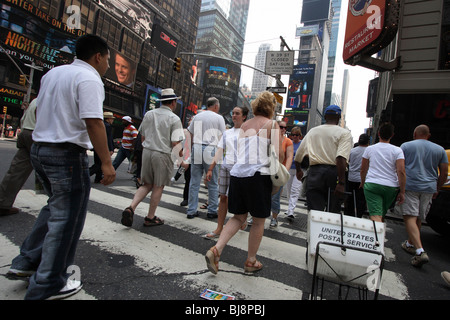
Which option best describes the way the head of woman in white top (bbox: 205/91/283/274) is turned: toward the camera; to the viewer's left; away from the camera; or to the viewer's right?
away from the camera

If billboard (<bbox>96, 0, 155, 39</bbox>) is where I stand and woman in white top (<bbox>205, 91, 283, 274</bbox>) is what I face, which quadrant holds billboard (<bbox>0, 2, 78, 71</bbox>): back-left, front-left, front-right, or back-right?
front-right

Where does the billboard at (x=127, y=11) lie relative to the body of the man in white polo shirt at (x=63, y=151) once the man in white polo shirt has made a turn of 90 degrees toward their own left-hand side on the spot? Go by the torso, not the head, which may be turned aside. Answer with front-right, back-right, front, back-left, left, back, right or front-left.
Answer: front-right

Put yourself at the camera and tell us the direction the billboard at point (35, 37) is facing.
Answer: facing the viewer and to the right of the viewer

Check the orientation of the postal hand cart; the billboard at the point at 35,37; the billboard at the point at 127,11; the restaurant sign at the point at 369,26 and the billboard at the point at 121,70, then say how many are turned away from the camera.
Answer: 1

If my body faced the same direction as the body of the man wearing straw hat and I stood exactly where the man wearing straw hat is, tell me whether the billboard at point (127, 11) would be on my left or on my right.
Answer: on my left

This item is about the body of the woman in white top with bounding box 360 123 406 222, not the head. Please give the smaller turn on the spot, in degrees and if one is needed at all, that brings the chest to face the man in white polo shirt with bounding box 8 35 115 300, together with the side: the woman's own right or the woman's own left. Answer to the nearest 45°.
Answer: approximately 135° to the woman's own left

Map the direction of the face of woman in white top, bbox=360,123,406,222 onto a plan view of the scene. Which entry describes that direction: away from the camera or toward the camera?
away from the camera

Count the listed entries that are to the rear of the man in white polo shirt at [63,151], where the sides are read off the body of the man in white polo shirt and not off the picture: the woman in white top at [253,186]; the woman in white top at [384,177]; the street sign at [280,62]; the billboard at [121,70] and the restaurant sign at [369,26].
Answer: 0

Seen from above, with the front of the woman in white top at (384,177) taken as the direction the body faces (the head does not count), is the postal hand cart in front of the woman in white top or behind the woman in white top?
behind

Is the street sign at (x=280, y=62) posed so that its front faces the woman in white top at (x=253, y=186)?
yes

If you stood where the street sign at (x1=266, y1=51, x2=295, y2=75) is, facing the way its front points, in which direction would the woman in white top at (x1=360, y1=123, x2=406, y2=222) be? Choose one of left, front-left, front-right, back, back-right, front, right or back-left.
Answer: front

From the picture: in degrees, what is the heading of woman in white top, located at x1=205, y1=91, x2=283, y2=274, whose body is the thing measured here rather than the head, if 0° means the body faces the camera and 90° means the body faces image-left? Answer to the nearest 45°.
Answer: approximately 225°

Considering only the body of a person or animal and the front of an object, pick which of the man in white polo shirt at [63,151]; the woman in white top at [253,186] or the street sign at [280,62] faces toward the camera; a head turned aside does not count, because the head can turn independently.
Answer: the street sign

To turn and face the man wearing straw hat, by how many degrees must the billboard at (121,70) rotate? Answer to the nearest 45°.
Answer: approximately 45° to its right

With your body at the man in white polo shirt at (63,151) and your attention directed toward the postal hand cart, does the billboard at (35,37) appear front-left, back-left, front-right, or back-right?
back-left

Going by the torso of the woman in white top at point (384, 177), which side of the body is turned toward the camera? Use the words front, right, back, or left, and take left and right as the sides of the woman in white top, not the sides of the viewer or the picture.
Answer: back

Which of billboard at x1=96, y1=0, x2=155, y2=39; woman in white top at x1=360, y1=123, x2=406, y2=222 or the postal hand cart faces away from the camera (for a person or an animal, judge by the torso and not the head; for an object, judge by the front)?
the woman in white top

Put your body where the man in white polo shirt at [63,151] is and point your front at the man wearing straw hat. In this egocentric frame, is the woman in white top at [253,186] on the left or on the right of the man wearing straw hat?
right

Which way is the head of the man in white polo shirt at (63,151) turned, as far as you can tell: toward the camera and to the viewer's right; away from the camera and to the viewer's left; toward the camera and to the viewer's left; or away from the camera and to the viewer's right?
away from the camera and to the viewer's right
